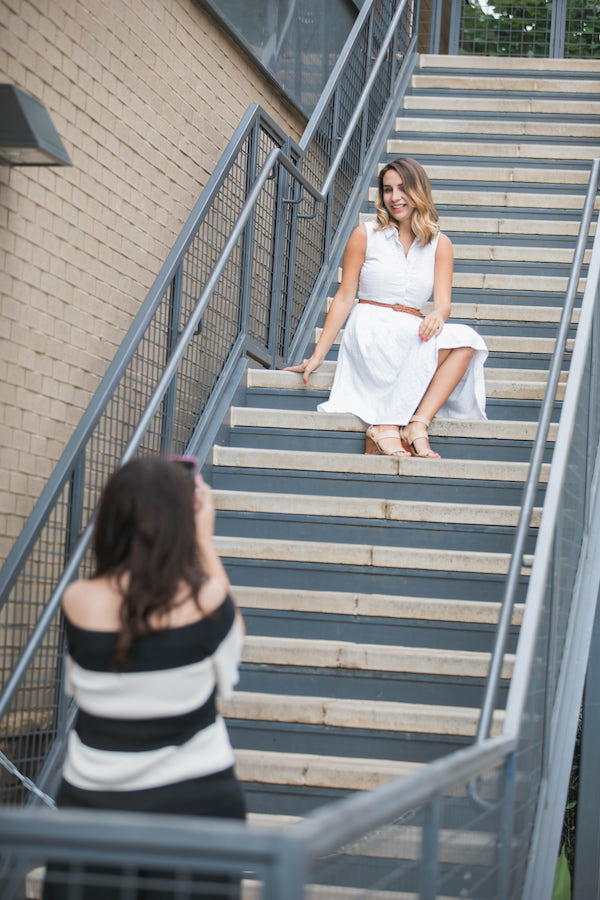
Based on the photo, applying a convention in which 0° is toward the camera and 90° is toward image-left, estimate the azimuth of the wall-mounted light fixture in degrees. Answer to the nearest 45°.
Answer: approximately 315°

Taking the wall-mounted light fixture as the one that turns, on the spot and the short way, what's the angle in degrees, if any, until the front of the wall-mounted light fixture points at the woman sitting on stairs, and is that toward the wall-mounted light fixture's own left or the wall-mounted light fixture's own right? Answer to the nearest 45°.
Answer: approximately 90° to the wall-mounted light fixture's own left

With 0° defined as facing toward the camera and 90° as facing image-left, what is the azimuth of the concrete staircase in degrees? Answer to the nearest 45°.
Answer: approximately 0°

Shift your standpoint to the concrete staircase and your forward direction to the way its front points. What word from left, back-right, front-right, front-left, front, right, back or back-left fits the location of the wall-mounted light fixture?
front-right
